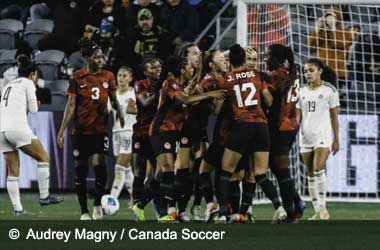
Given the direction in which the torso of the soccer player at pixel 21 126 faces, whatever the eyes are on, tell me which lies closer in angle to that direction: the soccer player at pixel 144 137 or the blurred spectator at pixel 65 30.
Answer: the blurred spectator

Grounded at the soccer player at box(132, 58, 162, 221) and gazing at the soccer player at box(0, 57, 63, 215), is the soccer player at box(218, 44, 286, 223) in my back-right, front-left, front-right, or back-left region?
back-left

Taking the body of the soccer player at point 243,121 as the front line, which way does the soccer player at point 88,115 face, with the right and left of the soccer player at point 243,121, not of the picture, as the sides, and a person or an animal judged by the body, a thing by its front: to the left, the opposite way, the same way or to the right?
the opposite way

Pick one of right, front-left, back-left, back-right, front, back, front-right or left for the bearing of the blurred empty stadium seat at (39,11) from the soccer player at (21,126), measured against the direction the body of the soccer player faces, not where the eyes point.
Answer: front-left

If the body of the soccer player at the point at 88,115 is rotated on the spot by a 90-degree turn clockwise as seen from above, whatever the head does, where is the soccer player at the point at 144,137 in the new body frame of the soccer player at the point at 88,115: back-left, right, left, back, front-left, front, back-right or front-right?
back

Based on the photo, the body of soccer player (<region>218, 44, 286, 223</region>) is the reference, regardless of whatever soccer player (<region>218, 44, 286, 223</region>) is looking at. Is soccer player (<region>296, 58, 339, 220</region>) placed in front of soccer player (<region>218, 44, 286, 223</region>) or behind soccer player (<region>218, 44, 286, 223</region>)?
in front

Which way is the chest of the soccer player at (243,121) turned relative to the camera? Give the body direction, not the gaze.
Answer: away from the camera

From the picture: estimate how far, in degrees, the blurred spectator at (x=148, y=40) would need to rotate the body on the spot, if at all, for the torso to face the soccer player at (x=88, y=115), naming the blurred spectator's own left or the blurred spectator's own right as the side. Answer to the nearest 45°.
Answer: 0° — they already face them

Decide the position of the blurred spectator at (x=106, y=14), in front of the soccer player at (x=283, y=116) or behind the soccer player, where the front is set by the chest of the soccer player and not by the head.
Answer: in front

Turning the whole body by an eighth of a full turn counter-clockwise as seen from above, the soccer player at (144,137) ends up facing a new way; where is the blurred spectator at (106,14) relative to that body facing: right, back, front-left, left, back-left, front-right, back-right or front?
left

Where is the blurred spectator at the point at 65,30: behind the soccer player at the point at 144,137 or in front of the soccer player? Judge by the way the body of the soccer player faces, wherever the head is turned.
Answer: behind

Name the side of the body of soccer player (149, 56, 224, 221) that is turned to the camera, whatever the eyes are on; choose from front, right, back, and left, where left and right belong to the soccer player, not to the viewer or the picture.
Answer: right

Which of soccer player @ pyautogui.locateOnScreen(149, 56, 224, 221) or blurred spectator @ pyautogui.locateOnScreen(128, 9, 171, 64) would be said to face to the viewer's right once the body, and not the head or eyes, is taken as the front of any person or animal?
the soccer player
